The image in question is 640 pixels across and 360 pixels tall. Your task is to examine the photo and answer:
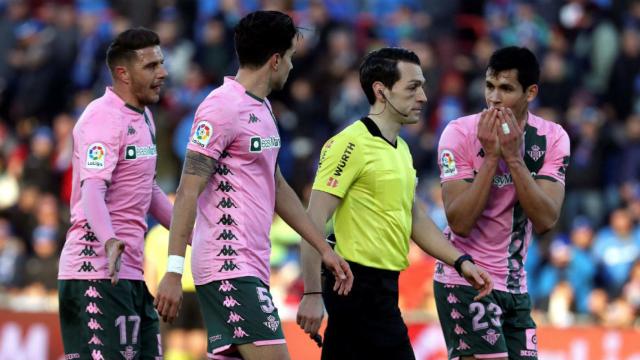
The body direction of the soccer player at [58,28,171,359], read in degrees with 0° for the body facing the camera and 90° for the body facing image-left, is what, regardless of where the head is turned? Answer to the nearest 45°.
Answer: approximately 315°

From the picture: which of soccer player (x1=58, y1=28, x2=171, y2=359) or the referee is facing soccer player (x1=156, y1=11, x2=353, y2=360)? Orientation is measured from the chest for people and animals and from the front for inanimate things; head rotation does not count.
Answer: soccer player (x1=58, y1=28, x2=171, y2=359)

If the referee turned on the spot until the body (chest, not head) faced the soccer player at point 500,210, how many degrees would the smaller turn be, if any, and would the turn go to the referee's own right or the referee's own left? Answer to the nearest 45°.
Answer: approximately 90° to the referee's own left

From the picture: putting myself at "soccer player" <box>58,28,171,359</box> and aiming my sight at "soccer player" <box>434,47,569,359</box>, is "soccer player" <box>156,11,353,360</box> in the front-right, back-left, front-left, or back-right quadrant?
front-right

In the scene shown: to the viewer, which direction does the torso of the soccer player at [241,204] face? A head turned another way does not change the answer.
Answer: to the viewer's right

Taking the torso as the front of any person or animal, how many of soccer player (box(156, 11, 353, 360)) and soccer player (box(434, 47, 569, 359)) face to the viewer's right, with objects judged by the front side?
1

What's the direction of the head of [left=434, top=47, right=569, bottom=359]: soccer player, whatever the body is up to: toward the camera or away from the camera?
toward the camera

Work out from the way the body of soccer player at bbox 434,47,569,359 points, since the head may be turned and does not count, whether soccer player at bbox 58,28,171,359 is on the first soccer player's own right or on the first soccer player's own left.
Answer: on the first soccer player's own right

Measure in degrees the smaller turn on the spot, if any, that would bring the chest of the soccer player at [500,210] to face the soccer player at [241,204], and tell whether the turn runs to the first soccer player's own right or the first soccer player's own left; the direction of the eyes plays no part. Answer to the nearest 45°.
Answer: approximately 45° to the first soccer player's own right

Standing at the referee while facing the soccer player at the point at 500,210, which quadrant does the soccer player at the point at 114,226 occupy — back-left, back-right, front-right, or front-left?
back-left

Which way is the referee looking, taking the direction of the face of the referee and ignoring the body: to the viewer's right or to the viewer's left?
to the viewer's right

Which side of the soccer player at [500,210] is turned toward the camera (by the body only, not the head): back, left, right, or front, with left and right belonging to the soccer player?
front

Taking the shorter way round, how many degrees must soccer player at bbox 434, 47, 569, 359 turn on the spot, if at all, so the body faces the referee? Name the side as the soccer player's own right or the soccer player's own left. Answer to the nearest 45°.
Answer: approximately 45° to the soccer player's own right

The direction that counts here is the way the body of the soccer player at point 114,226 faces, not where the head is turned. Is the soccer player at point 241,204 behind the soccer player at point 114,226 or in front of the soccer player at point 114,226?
in front
